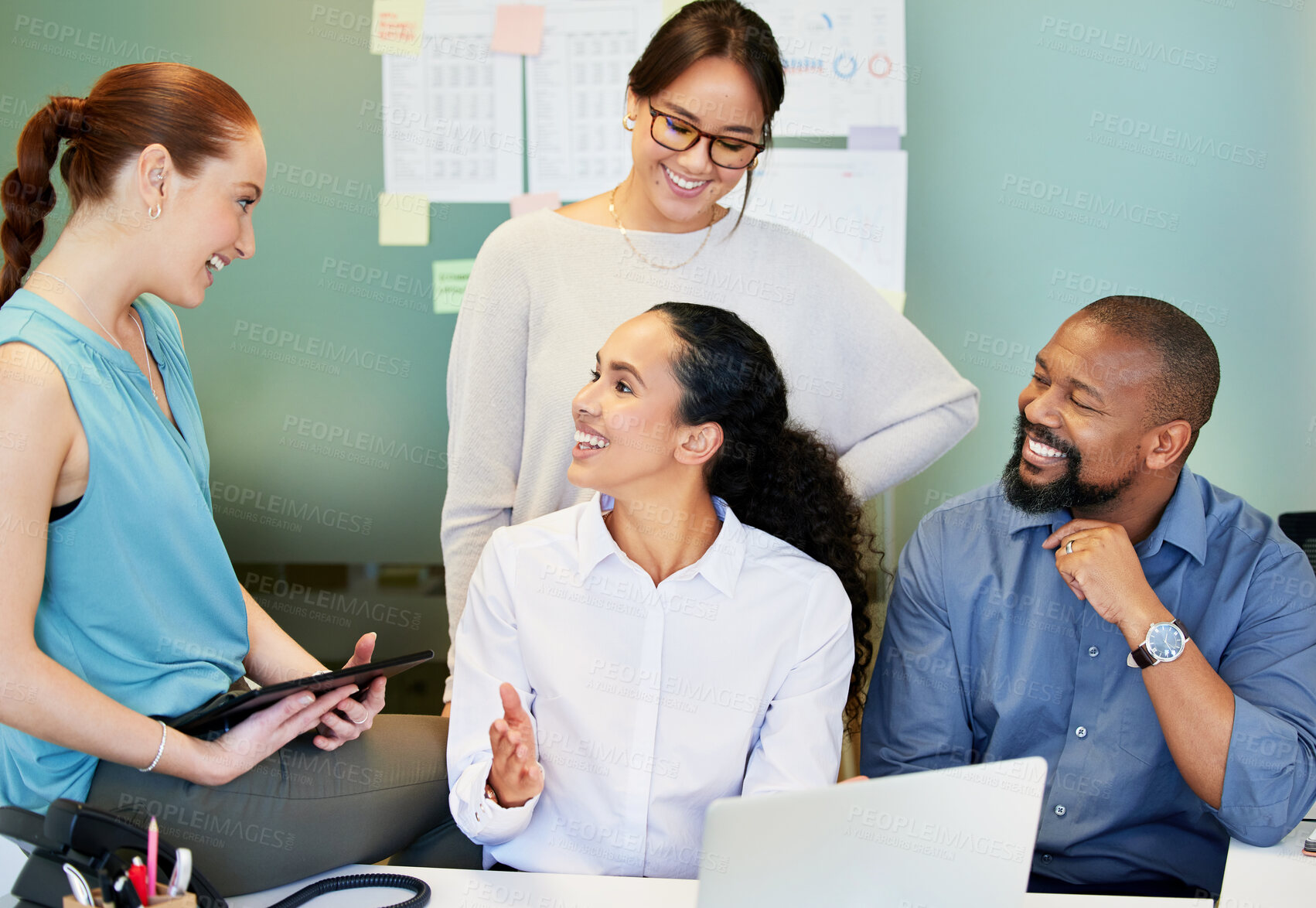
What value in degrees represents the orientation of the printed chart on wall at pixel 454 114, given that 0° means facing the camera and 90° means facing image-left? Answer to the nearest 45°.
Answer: approximately 0°

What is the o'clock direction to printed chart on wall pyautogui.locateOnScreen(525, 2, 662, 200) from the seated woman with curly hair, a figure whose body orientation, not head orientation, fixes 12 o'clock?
The printed chart on wall is roughly at 6 o'clock from the seated woman with curly hair.

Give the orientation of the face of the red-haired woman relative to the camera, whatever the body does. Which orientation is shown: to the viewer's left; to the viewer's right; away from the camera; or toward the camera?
to the viewer's right

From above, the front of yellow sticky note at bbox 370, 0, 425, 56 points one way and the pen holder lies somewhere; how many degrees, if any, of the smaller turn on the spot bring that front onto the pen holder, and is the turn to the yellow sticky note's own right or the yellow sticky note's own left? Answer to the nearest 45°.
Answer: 0° — it already faces it

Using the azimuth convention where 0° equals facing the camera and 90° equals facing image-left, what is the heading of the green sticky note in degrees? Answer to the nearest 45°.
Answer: approximately 0°

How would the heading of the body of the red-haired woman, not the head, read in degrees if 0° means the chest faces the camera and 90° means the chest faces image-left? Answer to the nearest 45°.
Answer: approximately 270°
